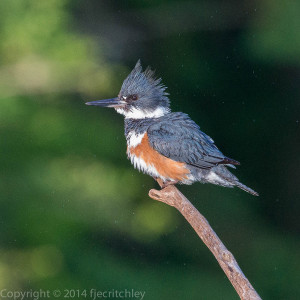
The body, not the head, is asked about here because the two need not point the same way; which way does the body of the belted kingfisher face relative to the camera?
to the viewer's left
